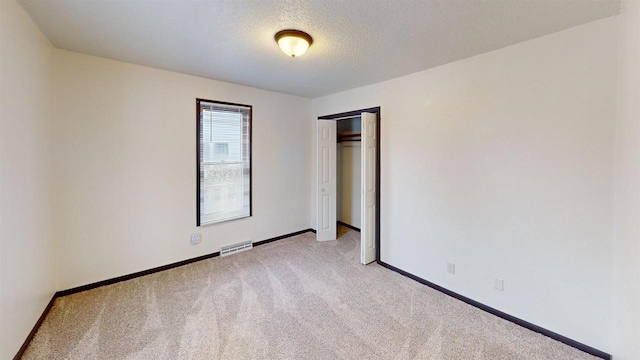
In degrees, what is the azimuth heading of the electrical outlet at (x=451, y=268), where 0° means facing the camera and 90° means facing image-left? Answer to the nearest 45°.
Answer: approximately 45°

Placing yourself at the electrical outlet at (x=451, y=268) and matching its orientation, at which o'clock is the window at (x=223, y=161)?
The window is roughly at 1 o'clock from the electrical outlet.

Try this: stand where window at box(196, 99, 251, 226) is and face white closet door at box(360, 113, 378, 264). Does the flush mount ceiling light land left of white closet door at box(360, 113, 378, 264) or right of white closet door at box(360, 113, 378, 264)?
right

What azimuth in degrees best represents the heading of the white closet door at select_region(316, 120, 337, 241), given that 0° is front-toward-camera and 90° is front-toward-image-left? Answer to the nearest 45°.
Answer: approximately 0°

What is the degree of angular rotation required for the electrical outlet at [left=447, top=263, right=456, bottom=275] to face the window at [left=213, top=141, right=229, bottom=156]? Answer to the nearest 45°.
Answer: approximately 45° to its right
